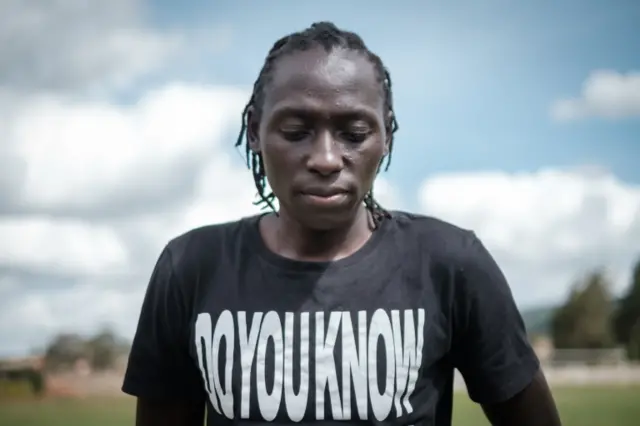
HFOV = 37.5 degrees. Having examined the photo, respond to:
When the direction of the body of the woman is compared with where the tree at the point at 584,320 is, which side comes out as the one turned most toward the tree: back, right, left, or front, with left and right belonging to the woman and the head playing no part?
back

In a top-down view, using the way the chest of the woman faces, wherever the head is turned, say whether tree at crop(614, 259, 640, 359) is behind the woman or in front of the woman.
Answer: behind

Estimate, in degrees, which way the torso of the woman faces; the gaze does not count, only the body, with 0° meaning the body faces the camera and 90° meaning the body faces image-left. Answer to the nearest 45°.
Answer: approximately 0°
